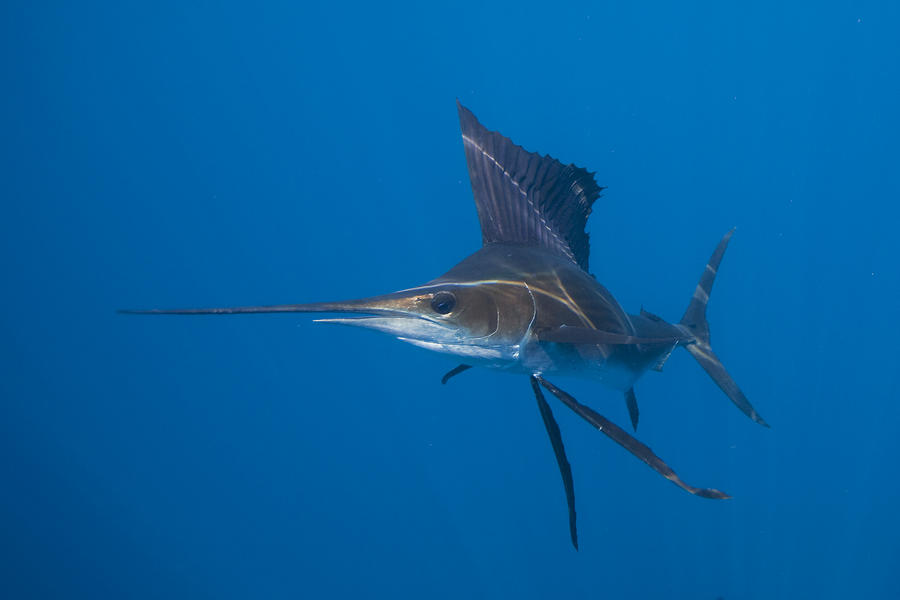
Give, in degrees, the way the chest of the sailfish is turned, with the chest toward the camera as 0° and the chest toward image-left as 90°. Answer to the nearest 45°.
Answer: approximately 45°
